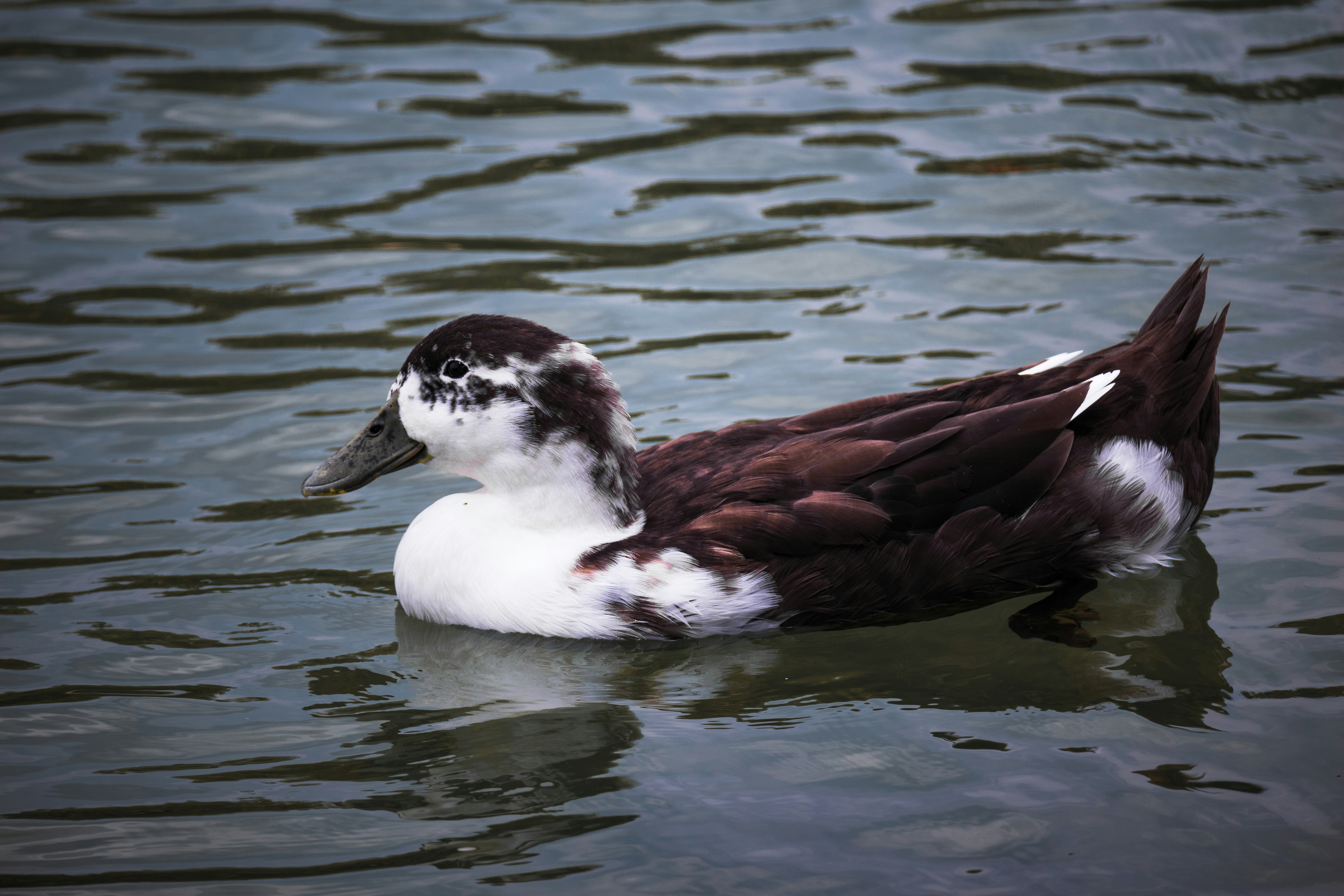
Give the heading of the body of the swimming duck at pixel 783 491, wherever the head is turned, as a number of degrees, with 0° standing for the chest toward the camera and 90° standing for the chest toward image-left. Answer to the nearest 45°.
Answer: approximately 90°
